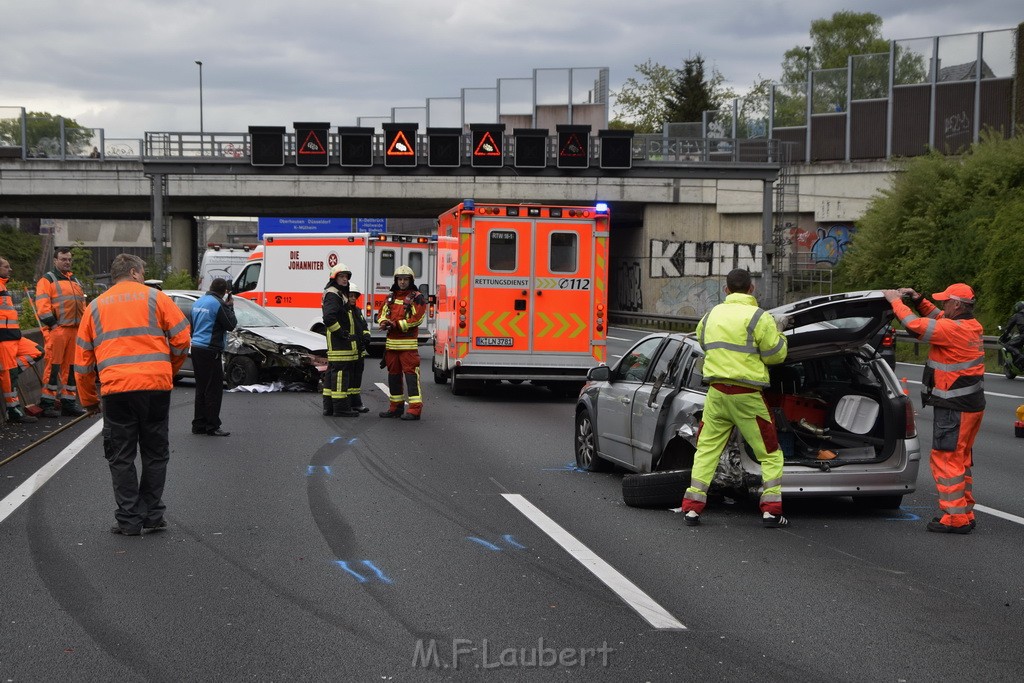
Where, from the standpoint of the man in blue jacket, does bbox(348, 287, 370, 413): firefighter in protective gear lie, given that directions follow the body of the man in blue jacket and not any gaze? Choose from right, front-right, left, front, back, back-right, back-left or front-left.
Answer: front

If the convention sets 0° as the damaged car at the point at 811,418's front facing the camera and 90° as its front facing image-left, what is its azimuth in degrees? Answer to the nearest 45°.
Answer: approximately 135°

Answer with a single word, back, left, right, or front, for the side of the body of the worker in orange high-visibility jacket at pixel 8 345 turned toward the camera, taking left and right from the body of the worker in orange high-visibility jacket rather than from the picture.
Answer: right

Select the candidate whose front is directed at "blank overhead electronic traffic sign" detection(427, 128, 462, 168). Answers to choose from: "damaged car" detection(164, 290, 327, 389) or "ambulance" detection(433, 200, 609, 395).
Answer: the ambulance

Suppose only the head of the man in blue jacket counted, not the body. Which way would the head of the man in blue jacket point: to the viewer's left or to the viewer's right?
to the viewer's right

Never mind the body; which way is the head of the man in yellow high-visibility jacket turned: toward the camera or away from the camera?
away from the camera

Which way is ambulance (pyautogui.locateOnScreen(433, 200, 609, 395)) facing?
away from the camera

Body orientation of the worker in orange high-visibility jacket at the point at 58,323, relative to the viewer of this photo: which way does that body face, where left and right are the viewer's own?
facing the viewer and to the right of the viewer

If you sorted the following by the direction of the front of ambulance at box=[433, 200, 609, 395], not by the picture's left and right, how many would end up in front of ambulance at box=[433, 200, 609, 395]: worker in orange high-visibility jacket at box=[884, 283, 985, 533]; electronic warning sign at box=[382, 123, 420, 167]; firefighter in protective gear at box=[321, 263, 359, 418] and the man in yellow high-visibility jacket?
1

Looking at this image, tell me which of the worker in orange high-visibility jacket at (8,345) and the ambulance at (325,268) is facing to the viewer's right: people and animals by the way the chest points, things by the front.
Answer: the worker in orange high-visibility jacket

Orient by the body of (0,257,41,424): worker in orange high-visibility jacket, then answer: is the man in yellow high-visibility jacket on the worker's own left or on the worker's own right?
on the worker's own right

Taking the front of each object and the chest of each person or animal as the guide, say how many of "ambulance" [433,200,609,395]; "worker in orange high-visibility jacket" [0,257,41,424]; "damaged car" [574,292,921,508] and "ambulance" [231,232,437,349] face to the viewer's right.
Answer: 1

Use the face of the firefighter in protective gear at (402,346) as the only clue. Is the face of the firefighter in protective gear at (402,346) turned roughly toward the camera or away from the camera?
toward the camera

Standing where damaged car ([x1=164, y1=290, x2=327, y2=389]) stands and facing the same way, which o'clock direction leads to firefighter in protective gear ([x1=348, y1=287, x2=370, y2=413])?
The firefighter in protective gear is roughly at 1 o'clock from the damaged car.

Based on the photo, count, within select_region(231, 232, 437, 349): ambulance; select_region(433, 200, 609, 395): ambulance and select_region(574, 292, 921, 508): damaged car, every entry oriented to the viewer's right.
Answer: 0

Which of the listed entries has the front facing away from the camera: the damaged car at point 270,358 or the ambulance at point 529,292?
the ambulance

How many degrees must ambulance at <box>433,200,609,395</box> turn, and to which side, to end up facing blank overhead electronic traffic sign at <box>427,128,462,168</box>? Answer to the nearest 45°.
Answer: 0° — it already faces it
